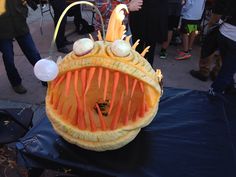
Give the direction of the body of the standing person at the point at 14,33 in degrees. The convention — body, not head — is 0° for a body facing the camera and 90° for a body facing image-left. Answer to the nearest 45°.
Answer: approximately 315°

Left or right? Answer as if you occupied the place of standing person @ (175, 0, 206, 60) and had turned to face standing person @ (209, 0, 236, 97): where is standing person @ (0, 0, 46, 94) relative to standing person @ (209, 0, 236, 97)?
right

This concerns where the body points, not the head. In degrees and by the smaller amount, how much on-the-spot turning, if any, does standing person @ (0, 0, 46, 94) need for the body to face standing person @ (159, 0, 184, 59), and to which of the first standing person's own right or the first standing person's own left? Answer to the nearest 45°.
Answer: approximately 45° to the first standing person's own left

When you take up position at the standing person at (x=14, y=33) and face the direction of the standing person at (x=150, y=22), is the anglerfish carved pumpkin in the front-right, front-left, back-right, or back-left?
front-right

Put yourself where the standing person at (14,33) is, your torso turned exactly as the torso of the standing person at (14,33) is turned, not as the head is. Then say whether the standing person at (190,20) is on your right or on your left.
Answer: on your left

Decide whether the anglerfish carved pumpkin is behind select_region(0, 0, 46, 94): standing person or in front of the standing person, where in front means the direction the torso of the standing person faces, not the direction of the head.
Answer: in front
